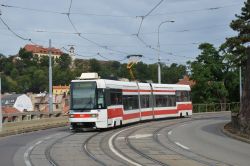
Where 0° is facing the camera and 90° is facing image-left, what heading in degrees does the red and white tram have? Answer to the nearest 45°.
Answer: approximately 45°

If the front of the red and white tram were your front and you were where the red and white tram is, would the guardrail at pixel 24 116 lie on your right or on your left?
on your right
